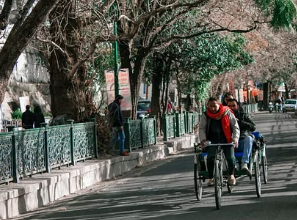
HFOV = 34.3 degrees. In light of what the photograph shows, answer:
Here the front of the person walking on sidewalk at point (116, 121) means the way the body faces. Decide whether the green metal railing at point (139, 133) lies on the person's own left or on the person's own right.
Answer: on the person's own left

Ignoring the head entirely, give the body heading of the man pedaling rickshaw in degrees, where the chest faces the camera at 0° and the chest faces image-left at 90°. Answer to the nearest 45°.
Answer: approximately 0°

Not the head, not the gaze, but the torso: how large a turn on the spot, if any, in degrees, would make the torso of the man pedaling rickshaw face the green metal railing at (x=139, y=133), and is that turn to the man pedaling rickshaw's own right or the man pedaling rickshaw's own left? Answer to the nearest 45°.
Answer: approximately 180°

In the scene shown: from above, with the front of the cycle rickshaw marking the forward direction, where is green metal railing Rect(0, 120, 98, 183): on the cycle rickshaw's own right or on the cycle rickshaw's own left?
on the cycle rickshaw's own right
